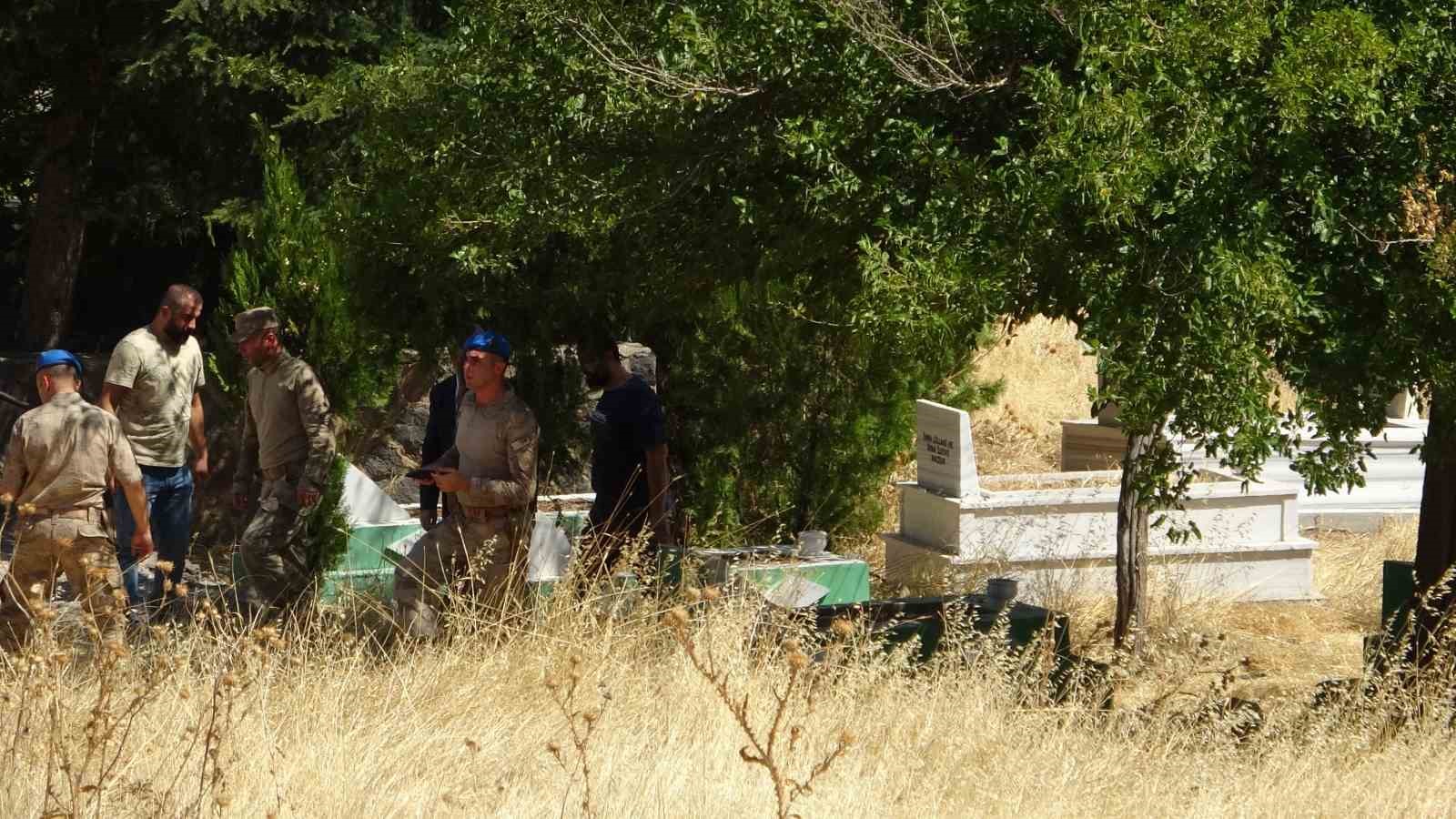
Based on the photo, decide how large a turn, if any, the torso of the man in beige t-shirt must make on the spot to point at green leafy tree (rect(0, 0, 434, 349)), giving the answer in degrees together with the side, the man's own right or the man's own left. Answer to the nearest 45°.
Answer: approximately 135° to the man's own left

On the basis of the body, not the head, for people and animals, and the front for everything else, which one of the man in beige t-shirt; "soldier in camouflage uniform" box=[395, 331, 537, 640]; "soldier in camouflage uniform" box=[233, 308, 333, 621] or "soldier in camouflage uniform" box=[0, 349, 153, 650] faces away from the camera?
"soldier in camouflage uniform" box=[0, 349, 153, 650]

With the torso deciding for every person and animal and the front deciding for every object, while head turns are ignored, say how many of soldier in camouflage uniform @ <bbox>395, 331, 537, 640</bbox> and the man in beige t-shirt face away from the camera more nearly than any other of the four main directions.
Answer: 0

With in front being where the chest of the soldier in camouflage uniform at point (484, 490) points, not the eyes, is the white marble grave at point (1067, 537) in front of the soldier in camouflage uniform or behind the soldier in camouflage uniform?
behind

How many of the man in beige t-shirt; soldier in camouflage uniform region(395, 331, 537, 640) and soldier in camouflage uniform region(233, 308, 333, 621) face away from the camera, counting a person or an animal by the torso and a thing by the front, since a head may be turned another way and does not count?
0

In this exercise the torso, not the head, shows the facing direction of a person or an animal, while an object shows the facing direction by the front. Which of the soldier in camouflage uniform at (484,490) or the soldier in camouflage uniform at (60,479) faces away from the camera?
the soldier in camouflage uniform at (60,479)

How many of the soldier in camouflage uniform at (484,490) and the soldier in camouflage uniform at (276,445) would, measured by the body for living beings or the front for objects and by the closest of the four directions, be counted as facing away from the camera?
0

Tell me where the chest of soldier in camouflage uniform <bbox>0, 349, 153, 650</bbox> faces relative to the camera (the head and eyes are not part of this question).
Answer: away from the camera

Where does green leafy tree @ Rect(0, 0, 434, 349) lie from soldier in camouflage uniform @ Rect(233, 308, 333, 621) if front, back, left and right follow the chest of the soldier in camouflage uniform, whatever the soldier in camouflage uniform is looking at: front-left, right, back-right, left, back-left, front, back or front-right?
back-right

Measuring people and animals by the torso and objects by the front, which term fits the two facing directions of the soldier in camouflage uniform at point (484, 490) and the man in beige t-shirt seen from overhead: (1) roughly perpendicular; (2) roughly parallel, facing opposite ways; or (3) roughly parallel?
roughly perpendicular

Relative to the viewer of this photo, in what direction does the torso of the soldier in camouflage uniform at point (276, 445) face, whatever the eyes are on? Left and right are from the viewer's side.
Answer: facing the viewer and to the left of the viewer

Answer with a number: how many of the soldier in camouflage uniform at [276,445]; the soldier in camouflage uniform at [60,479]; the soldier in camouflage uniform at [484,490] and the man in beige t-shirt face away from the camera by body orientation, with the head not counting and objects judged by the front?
1

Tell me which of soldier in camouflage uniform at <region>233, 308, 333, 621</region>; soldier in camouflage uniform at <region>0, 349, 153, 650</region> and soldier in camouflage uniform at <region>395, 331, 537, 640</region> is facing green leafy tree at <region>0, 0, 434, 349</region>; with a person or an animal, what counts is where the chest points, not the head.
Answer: soldier in camouflage uniform at <region>0, 349, 153, 650</region>

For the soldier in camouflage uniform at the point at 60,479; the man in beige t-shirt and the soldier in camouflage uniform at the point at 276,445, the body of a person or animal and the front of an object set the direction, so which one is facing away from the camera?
the soldier in camouflage uniform at the point at 60,479

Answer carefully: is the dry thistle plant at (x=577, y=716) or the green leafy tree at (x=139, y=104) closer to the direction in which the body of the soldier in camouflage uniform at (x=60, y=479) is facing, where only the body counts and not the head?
the green leafy tree

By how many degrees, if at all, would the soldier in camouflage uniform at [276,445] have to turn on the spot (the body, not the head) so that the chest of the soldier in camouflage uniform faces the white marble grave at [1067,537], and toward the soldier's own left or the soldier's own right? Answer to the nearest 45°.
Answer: approximately 135° to the soldier's own left

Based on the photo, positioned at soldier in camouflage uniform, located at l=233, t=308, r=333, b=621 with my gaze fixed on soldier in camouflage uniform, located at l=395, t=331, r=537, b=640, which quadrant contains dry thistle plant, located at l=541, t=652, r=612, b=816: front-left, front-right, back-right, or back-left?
front-right

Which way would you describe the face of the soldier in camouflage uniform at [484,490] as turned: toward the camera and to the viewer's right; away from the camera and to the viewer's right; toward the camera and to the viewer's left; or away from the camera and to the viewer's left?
toward the camera and to the viewer's left

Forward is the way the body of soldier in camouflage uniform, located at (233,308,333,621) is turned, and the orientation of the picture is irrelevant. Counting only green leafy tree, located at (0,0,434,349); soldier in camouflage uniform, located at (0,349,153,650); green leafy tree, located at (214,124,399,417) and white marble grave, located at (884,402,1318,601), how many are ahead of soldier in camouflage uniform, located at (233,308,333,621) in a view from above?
1
